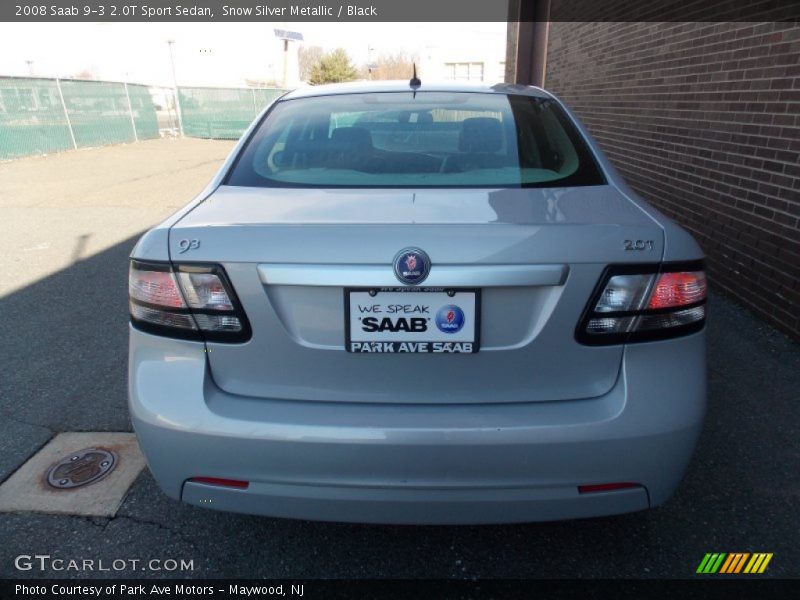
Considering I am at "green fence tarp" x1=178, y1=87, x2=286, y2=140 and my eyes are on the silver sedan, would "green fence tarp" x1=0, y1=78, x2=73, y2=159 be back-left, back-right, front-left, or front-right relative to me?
front-right

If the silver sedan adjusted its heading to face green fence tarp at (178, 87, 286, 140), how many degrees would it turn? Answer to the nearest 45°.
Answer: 0° — it already faces it

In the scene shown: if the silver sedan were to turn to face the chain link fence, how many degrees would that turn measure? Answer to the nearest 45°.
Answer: approximately 45° to its left

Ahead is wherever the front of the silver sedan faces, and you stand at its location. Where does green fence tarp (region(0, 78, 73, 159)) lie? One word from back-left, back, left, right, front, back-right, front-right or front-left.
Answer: front-left

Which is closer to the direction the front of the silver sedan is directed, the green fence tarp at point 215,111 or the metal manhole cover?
the green fence tarp

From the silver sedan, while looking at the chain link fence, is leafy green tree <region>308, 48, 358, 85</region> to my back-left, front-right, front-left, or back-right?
front-right

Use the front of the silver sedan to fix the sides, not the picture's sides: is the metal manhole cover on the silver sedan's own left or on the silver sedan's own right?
on the silver sedan's own left

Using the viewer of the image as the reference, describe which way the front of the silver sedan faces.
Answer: facing away from the viewer

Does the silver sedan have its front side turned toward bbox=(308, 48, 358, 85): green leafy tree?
yes
